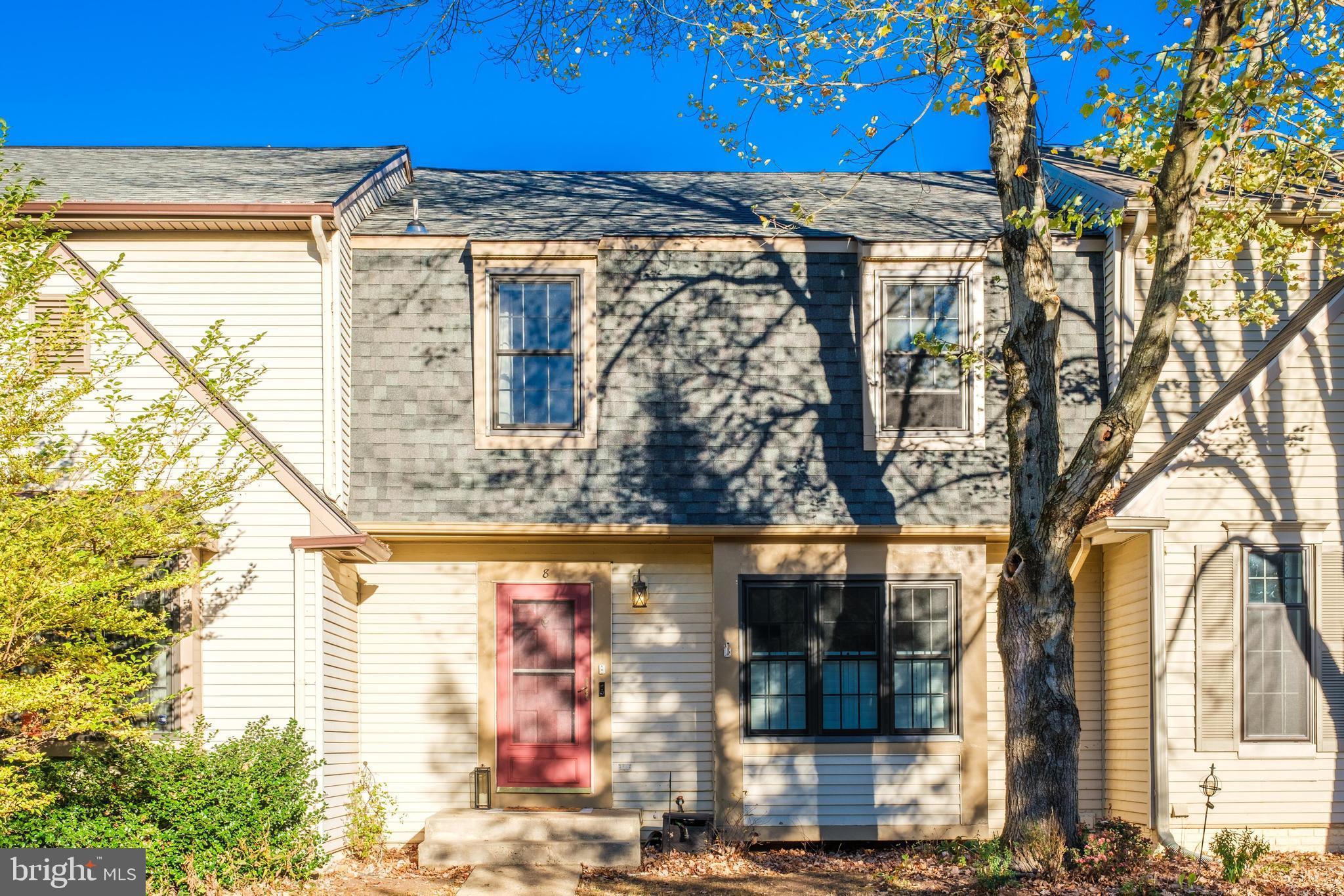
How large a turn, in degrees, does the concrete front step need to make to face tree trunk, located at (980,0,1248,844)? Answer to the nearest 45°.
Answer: approximately 45° to its left

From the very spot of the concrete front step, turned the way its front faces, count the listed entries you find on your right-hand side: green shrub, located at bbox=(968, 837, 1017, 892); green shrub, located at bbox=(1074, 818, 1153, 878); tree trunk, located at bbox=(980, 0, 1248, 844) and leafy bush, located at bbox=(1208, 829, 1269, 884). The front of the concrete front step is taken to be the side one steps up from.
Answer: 0

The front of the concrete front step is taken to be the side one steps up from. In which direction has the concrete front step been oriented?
toward the camera

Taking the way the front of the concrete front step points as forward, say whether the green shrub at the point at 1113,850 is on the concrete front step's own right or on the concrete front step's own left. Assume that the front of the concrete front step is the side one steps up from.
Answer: on the concrete front step's own left

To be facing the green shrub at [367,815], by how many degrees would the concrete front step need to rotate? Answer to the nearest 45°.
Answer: approximately 135° to its right

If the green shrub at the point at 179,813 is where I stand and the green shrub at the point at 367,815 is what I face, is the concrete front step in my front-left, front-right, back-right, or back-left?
front-right
